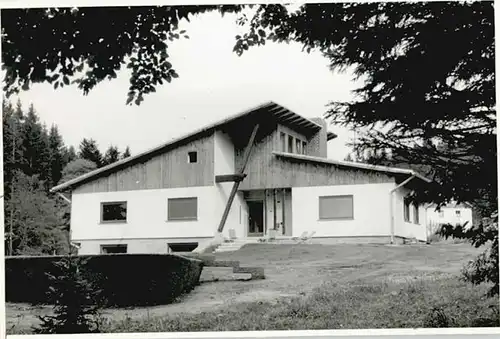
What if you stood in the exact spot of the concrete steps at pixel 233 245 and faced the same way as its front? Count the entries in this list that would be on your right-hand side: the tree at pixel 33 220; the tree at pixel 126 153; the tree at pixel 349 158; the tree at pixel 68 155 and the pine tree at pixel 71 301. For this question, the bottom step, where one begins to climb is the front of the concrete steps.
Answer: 4

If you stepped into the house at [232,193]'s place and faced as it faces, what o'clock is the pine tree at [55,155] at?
The pine tree is roughly at 3 o'clock from the house.

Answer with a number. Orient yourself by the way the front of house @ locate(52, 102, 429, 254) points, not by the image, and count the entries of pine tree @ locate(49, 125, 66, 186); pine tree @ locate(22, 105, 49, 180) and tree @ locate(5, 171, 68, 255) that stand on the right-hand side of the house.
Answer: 3

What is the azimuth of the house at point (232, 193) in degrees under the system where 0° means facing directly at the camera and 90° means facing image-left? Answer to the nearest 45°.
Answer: approximately 0°

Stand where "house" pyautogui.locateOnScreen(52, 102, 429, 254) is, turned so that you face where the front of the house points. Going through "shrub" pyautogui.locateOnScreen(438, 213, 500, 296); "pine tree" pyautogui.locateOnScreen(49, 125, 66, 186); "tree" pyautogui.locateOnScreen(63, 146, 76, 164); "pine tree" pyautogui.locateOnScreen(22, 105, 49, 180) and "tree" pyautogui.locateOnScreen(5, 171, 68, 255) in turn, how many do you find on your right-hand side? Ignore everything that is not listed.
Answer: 4

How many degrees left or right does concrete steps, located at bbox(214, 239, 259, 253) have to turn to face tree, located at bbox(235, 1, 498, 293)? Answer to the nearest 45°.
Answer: approximately 90° to its left

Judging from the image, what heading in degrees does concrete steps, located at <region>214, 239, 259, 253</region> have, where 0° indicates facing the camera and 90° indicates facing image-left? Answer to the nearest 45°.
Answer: approximately 0°

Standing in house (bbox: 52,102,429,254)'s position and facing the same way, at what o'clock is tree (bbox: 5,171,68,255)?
The tree is roughly at 3 o'clock from the house.

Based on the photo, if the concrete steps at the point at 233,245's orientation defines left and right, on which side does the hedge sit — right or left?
on its right

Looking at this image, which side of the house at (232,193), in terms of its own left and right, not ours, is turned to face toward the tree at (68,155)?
right

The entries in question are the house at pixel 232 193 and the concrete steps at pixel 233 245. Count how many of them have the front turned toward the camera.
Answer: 2
